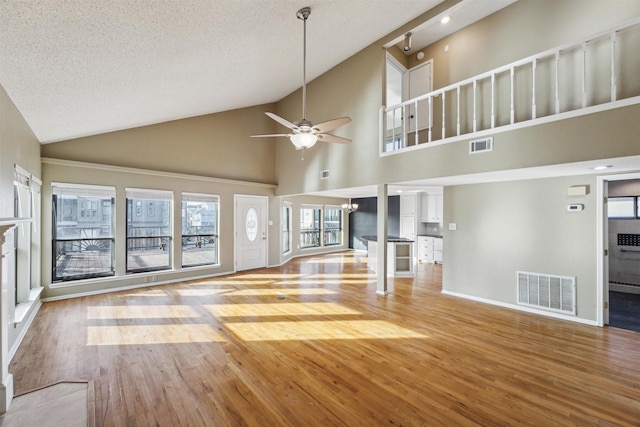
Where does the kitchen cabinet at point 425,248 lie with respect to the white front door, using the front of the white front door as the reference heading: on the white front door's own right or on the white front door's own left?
on the white front door's own left

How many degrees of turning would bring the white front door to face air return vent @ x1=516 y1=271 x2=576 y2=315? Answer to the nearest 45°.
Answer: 0° — it already faces it

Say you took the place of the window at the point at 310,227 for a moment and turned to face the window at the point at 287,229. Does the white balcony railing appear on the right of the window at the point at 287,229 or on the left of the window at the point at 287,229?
left

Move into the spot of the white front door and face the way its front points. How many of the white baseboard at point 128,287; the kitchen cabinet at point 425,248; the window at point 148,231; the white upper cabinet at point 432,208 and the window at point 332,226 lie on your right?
2

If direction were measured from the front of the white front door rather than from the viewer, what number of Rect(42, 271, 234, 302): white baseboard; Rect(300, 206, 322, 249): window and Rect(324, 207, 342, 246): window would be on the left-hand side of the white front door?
2

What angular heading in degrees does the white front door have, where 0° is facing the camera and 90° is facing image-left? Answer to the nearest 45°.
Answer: approximately 315°

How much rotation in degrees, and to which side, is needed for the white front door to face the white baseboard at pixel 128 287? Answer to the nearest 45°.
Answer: approximately 90° to its right

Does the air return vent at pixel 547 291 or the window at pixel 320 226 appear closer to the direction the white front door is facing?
the air return vent

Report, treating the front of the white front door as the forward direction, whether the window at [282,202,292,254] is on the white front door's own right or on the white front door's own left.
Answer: on the white front door's own left

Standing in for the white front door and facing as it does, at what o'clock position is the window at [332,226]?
The window is roughly at 9 o'clock from the white front door.

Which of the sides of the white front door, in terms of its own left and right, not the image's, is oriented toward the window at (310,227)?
left

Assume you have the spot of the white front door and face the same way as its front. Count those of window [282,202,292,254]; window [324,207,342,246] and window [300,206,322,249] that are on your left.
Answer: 3
